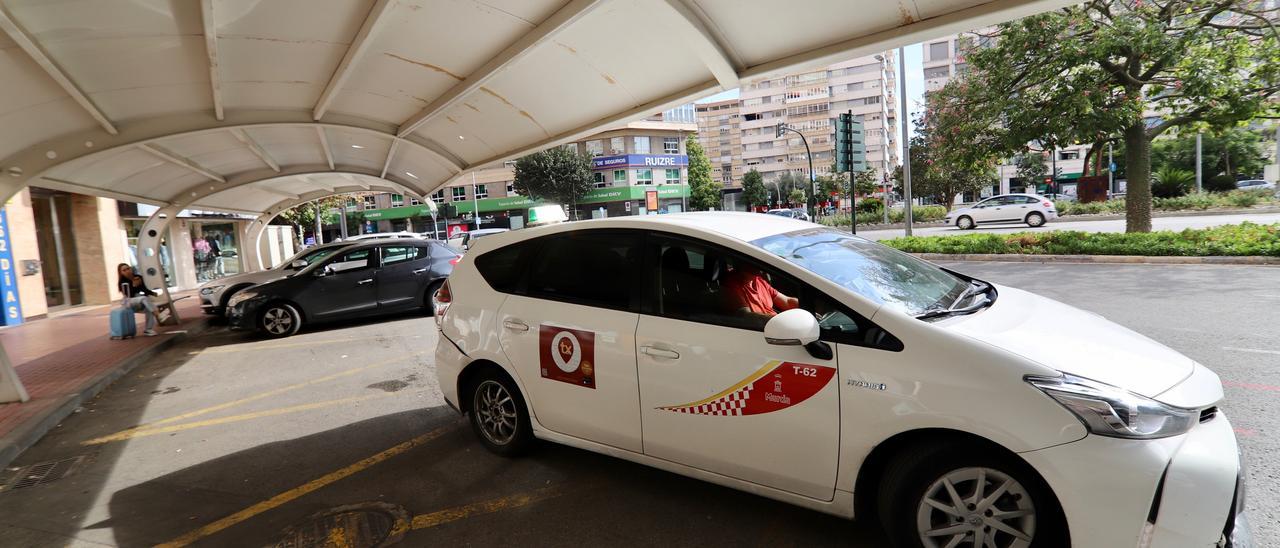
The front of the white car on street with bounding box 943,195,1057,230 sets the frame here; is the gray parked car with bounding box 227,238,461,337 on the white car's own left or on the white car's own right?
on the white car's own left

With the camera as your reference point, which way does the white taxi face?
facing the viewer and to the right of the viewer

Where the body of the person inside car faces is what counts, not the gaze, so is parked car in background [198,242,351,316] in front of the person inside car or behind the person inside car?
behind

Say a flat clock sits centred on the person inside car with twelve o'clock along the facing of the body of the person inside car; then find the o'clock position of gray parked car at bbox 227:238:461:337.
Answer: The gray parked car is roughly at 6 o'clock from the person inside car.

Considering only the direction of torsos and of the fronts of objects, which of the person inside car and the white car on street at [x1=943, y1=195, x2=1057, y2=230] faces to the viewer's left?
the white car on street

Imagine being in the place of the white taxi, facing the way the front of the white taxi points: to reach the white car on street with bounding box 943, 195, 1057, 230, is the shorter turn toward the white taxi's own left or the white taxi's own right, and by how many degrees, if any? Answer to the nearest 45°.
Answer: approximately 135° to the white taxi's own left

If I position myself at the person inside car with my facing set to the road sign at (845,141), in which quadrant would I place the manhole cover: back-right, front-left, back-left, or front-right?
back-left

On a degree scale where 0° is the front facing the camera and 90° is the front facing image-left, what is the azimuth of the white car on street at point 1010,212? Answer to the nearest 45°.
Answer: approximately 90°

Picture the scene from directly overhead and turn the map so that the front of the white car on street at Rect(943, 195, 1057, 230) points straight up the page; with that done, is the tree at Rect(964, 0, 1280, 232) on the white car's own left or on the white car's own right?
on the white car's own left

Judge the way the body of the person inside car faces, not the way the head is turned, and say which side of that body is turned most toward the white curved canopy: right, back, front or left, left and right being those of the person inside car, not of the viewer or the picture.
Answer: back

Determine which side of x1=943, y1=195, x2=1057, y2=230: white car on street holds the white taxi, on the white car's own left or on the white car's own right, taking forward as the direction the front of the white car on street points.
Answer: on the white car's own left

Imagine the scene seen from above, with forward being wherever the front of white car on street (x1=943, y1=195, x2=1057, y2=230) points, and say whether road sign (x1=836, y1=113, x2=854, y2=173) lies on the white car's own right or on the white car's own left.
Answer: on the white car's own left

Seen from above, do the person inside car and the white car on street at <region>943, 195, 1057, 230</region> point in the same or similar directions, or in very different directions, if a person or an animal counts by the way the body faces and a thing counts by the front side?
very different directions

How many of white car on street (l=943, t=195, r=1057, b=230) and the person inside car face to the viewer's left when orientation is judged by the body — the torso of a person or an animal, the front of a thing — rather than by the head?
1

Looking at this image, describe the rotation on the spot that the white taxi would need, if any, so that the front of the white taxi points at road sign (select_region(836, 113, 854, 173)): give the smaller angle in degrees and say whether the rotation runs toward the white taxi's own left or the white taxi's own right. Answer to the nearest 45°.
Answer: approximately 135° to the white taxi's own left
